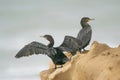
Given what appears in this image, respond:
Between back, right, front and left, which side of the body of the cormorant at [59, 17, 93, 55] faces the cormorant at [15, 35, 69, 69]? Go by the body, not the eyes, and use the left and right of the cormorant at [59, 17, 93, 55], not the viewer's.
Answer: back

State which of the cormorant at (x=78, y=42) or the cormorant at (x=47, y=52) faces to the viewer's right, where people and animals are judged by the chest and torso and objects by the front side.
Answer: the cormorant at (x=78, y=42)

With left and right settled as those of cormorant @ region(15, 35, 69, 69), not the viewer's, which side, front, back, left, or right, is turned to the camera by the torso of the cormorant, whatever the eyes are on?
left

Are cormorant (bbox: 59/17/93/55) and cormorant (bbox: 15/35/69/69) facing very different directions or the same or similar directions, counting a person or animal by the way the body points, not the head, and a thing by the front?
very different directions

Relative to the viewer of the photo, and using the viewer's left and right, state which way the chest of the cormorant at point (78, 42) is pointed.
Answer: facing to the right of the viewer
